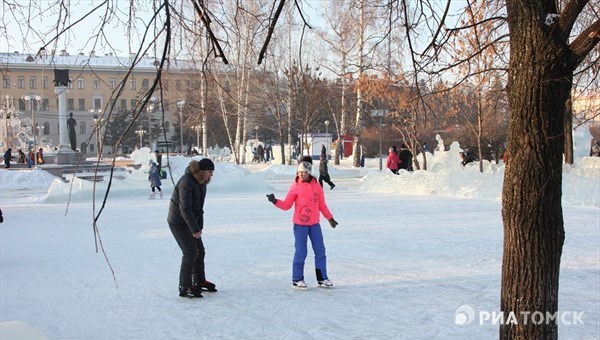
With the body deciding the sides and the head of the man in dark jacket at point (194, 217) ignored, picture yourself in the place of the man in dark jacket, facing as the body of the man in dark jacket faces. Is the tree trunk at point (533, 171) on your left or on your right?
on your right

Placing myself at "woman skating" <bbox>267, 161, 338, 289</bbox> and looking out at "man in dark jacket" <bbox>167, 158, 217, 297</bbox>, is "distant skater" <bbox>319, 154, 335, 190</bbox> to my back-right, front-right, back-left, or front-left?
back-right

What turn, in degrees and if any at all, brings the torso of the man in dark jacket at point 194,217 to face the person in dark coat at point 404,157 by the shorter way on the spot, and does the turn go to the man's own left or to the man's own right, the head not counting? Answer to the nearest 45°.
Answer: approximately 45° to the man's own left

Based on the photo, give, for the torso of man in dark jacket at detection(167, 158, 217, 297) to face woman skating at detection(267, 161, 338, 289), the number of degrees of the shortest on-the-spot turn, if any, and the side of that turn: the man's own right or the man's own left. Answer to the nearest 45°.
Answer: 0° — they already face them

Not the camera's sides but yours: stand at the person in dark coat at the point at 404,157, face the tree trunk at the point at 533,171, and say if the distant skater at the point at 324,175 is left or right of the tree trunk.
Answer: right

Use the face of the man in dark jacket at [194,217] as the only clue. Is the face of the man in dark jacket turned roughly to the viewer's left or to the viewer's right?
to the viewer's right

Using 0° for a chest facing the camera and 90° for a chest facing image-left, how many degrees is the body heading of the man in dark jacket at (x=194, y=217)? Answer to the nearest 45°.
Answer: approximately 270°

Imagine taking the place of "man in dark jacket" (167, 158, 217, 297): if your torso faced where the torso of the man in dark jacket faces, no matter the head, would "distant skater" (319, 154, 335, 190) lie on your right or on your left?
on your left
